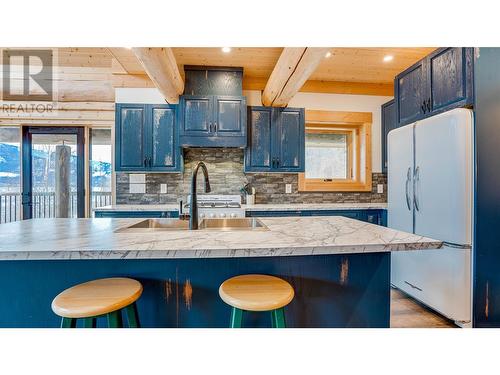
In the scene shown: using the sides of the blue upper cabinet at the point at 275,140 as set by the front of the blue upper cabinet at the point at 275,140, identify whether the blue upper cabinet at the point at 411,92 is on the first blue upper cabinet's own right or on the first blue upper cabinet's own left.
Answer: on the first blue upper cabinet's own left

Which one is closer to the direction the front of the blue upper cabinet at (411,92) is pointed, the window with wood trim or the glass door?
the glass door

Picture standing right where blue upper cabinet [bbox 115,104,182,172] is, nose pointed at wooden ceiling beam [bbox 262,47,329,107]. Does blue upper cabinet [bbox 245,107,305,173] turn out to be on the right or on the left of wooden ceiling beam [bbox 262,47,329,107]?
left

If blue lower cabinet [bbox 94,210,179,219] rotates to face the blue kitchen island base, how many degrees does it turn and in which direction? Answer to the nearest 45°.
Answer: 0° — it already faces it

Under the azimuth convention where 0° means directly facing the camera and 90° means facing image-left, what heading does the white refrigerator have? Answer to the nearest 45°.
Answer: approximately 45°

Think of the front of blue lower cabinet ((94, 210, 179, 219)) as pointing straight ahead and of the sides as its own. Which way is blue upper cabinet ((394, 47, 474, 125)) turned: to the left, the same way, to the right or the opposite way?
to the right
